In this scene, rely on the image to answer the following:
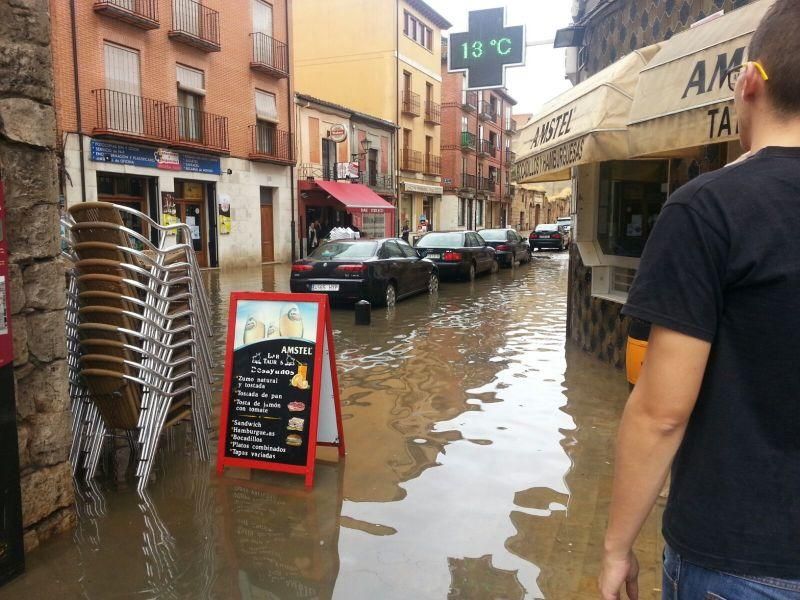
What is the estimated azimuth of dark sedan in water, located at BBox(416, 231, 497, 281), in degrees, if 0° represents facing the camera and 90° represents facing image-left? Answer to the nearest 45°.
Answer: approximately 225°

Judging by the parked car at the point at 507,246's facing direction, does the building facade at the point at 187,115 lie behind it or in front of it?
behind

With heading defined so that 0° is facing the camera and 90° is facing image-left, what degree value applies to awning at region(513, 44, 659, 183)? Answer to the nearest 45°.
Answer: approximately 45°

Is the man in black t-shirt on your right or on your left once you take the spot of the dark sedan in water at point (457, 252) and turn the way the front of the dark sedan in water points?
on your right

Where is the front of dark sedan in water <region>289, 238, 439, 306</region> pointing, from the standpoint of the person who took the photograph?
facing away from the viewer and to the right of the viewer

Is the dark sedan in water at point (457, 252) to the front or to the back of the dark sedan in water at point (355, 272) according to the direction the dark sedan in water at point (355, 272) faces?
to the front

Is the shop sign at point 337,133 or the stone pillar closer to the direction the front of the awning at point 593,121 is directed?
the stone pillar

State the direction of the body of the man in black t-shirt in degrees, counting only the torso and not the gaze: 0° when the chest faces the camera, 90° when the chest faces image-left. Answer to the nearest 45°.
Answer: approximately 135°

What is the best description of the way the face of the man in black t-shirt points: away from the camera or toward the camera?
away from the camera

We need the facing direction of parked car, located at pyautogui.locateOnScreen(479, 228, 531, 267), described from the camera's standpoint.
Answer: facing away from the viewer and to the right of the viewer

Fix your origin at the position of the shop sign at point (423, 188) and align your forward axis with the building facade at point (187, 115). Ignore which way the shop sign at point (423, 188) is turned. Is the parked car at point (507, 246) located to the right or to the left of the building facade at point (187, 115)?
left
